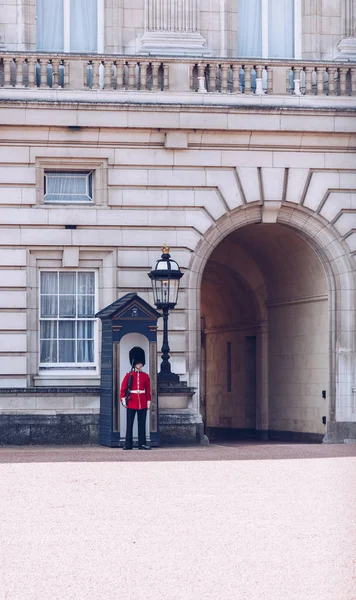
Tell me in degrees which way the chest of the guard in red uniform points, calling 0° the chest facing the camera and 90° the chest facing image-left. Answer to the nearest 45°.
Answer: approximately 0°

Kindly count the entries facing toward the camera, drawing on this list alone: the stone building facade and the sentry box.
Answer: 2

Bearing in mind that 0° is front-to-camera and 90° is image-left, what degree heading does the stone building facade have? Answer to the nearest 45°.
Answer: approximately 0°
